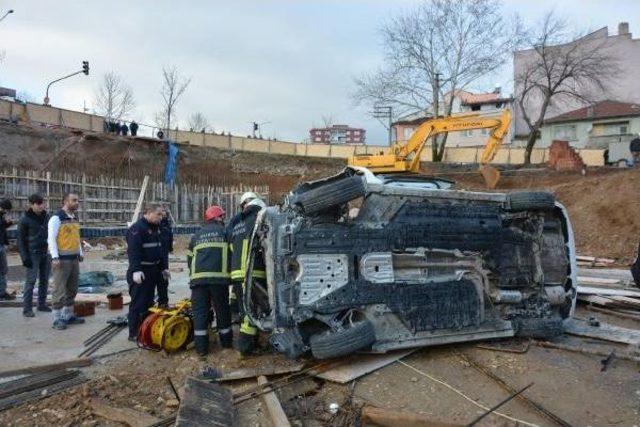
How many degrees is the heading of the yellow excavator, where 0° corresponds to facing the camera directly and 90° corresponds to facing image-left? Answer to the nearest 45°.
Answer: approximately 270°

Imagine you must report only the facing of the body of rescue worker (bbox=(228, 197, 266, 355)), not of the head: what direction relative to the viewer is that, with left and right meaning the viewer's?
facing away from the viewer and to the right of the viewer

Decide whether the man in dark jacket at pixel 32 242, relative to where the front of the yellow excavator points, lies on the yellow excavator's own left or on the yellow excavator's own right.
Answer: on the yellow excavator's own right

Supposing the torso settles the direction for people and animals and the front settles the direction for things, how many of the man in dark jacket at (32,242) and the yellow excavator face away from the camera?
0

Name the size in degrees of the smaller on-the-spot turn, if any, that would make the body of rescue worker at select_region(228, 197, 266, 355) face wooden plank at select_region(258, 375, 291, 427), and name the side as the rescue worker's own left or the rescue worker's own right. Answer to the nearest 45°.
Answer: approximately 135° to the rescue worker's own right

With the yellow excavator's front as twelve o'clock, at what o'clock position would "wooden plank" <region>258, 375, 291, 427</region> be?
The wooden plank is roughly at 3 o'clock from the yellow excavator.

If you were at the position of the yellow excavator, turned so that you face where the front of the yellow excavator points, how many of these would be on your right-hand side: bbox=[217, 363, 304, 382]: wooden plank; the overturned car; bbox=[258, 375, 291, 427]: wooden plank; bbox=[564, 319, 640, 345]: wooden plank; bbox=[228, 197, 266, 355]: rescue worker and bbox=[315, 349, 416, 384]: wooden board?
6
